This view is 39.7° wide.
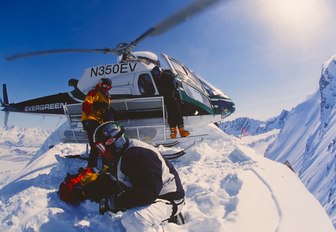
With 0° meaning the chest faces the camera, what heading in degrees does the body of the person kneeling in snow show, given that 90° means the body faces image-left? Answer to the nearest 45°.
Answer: approximately 90°

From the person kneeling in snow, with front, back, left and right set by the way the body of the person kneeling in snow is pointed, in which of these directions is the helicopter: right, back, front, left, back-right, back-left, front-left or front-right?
right

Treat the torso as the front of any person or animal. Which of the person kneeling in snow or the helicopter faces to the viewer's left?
the person kneeling in snow

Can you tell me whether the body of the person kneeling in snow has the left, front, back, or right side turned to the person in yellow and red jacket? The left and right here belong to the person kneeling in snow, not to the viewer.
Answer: right

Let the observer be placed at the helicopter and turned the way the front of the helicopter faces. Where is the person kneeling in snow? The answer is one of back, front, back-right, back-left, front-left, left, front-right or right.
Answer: front-right

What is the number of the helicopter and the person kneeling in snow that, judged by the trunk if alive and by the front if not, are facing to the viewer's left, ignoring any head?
1

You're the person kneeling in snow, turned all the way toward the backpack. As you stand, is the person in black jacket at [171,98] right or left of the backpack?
right

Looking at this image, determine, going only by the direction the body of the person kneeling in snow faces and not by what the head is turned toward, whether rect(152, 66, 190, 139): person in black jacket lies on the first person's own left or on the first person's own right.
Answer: on the first person's own right
